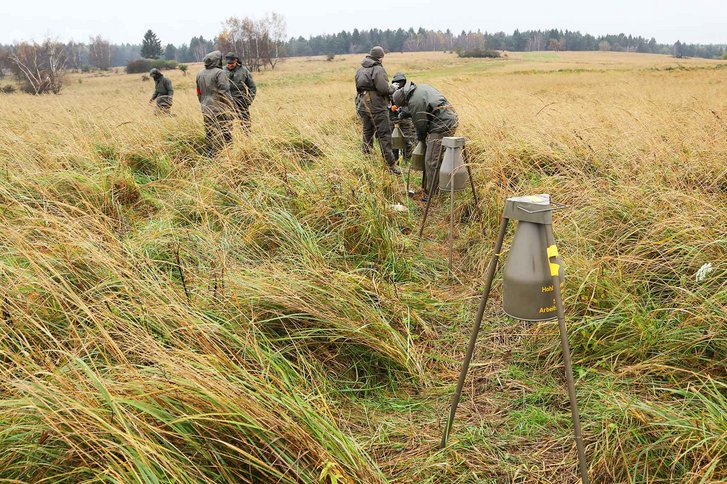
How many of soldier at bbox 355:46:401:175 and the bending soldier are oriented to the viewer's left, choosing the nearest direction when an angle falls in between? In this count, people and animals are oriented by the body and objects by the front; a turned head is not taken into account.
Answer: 1

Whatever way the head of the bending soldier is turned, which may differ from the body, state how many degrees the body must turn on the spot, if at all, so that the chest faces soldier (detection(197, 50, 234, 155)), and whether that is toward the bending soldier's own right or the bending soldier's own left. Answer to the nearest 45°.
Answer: approximately 45° to the bending soldier's own right

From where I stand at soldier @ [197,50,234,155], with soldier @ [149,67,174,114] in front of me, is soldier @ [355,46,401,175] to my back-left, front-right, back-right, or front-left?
back-right

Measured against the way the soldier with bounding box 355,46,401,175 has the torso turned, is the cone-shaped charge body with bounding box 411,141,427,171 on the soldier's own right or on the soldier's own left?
on the soldier's own right

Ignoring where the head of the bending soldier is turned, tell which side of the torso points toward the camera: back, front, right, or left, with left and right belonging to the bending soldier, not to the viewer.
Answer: left

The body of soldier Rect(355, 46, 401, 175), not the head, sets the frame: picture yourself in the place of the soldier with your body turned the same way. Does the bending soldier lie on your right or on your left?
on your right

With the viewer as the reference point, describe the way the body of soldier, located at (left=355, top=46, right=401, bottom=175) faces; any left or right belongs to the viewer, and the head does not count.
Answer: facing away from the viewer and to the right of the viewer

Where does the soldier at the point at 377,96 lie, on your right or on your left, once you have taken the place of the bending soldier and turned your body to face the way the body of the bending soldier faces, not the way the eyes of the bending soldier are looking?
on your right

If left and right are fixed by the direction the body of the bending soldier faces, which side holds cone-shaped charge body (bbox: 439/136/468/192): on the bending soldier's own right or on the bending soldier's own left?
on the bending soldier's own left

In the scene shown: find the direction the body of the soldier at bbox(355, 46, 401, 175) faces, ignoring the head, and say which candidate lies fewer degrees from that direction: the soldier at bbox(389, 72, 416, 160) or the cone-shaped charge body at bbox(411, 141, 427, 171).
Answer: the soldier
